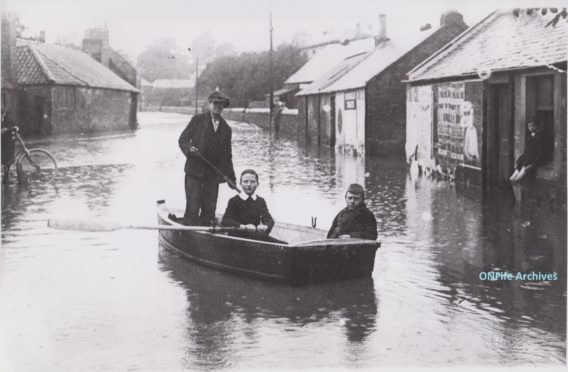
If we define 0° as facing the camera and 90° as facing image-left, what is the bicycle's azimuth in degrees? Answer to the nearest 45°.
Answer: approximately 270°

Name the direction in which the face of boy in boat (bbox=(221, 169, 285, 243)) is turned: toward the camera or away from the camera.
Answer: toward the camera

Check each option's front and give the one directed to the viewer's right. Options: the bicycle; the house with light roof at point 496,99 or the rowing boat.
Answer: the bicycle

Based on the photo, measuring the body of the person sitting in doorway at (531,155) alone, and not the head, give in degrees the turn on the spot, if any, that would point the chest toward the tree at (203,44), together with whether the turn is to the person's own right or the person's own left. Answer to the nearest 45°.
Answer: approximately 90° to the person's own right

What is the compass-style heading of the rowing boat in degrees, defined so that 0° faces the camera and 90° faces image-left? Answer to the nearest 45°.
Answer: approximately 135°

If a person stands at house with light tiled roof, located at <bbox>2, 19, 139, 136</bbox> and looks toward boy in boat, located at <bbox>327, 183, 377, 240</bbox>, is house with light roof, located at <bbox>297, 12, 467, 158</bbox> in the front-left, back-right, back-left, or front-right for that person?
front-left

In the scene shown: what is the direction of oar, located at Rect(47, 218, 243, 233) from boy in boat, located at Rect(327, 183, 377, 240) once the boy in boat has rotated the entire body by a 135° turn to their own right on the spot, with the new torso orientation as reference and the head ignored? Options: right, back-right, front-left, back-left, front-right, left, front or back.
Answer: left

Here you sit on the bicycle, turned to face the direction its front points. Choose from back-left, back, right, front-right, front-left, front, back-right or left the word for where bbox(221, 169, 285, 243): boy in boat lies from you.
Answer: right

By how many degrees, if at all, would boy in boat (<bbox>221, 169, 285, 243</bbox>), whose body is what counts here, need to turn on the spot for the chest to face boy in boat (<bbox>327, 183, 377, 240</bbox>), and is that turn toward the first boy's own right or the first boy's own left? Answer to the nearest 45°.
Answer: approximately 90° to the first boy's own left

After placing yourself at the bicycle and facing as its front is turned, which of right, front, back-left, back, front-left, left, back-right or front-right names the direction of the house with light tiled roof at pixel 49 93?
left

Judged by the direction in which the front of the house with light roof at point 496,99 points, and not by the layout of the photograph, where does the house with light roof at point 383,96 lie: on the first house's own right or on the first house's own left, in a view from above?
on the first house's own right

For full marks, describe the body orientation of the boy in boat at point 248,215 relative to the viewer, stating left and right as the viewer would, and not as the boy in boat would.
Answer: facing the viewer

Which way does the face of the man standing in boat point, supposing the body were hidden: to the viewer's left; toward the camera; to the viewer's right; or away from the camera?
toward the camera

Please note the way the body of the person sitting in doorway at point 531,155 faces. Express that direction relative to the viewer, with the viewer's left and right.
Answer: facing the viewer and to the left of the viewer

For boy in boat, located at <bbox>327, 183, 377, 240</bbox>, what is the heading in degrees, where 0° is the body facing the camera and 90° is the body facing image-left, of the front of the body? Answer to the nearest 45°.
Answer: approximately 45°
